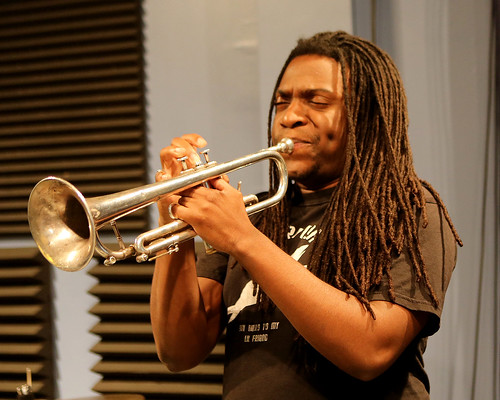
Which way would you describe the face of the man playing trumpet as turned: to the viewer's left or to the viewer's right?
to the viewer's left

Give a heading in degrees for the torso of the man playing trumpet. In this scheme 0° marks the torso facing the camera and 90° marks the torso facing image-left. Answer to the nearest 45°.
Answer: approximately 45°
